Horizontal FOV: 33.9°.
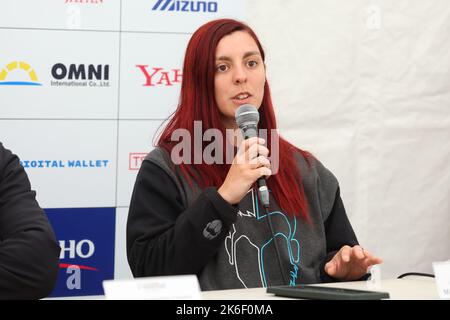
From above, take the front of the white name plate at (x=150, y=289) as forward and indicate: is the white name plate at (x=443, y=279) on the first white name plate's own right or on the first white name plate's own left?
on the first white name plate's own left

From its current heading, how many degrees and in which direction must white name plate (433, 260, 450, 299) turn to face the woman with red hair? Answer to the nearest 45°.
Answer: approximately 135° to its right

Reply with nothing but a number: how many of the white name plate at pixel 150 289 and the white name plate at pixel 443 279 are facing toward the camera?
2

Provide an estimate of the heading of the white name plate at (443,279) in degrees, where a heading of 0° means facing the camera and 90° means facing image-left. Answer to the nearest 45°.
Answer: approximately 0°

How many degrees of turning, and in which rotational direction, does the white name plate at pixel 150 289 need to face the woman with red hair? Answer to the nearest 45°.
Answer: approximately 180°

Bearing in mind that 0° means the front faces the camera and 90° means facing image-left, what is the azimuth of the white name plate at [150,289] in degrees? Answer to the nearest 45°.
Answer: approximately 0°
